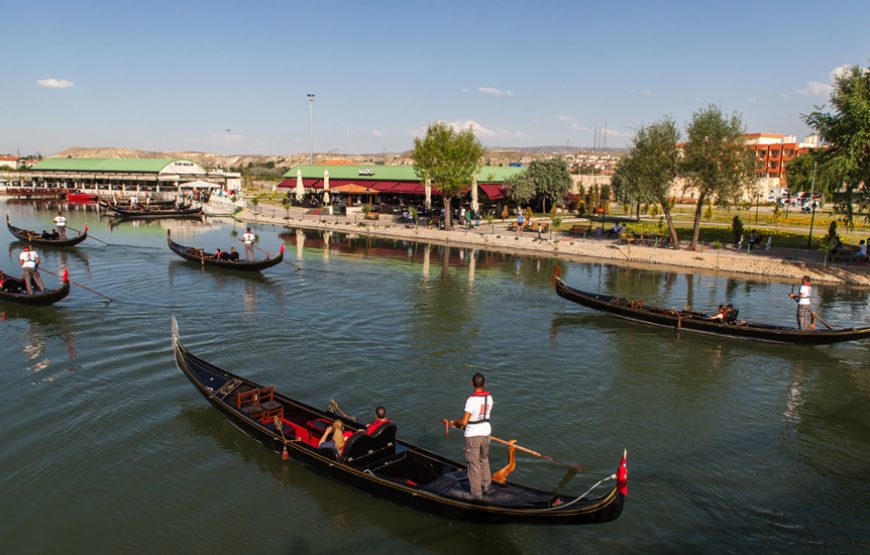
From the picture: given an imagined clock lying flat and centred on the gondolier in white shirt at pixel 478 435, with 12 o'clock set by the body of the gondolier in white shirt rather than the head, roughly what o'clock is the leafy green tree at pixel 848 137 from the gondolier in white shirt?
The leafy green tree is roughly at 3 o'clock from the gondolier in white shirt.

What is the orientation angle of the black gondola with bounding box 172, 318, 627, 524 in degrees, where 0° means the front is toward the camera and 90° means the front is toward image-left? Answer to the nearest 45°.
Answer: approximately 135°

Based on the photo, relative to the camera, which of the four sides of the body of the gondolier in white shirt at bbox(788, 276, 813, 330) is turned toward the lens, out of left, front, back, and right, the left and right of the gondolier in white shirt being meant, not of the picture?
left

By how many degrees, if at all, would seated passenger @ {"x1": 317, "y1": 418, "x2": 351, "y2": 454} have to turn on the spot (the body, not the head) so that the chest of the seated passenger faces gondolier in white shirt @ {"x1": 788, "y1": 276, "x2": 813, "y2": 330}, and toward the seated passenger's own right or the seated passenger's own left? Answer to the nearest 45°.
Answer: approximately 90° to the seated passenger's own right

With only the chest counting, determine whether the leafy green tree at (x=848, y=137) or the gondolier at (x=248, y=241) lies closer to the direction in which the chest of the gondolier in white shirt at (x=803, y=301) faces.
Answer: the gondolier

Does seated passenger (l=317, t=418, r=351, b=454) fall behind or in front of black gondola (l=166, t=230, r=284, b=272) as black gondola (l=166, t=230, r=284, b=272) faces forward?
behind

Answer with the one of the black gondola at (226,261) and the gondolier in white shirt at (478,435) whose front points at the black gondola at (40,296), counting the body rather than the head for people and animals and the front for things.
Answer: the gondolier in white shirt

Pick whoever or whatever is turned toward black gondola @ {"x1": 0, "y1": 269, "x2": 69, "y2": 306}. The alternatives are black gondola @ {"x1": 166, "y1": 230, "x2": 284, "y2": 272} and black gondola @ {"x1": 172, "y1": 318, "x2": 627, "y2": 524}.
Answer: black gondola @ {"x1": 172, "y1": 318, "x2": 627, "y2": 524}

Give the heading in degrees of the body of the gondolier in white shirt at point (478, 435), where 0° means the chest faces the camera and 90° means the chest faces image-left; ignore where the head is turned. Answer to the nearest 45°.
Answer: approximately 135°

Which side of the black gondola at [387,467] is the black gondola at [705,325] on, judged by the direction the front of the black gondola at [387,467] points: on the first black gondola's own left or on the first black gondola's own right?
on the first black gondola's own right

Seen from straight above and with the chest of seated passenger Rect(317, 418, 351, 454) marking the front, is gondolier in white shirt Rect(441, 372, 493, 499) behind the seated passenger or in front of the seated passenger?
behind

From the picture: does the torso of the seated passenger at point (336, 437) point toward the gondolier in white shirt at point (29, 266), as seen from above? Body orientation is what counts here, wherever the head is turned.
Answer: yes

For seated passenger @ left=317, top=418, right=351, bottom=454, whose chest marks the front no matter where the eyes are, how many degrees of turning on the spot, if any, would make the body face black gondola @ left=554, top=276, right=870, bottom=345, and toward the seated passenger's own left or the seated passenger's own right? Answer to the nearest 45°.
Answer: approximately 90° to the seated passenger's own right
